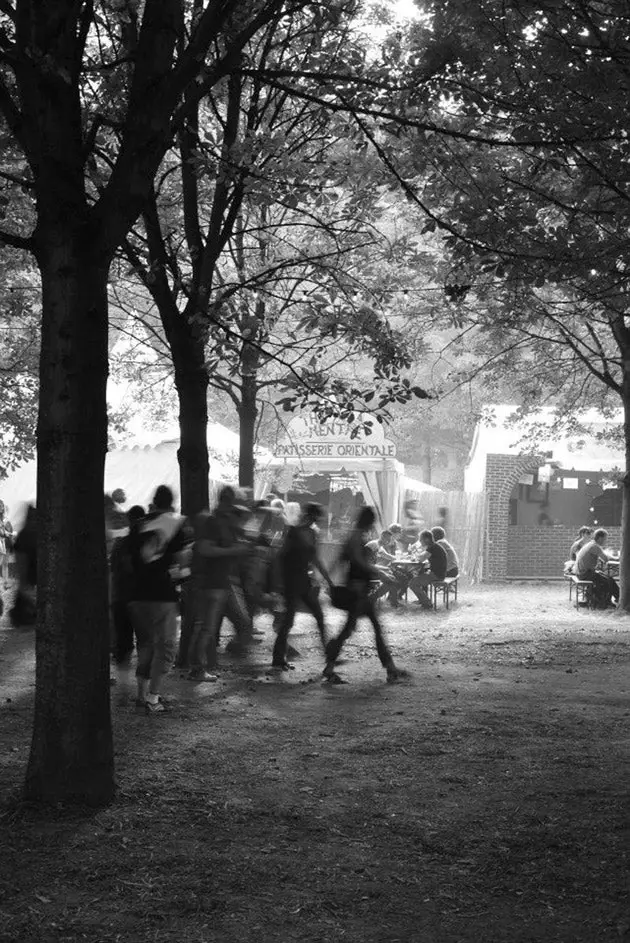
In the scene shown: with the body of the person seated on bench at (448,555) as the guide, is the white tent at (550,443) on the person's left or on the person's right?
on the person's right

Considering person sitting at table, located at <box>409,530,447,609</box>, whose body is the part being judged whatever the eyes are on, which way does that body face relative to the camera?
to the viewer's left

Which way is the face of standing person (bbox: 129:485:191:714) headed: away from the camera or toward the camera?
away from the camera

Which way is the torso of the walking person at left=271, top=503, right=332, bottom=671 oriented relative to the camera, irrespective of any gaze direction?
to the viewer's right

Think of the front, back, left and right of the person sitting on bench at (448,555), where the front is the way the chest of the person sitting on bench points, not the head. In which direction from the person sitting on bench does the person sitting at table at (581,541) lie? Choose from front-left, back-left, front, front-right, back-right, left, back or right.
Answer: back-right

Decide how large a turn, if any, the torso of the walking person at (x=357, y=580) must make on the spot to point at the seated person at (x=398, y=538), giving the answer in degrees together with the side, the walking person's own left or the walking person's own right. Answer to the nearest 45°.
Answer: approximately 90° to the walking person's own left

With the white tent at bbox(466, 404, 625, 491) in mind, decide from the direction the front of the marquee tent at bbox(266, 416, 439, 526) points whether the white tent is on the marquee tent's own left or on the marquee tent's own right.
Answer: on the marquee tent's own left

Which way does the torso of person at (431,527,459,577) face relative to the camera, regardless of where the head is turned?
to the viewer's left

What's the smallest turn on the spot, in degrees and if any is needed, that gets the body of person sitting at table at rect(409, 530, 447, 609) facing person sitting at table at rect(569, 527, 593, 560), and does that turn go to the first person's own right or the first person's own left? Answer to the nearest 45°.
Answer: approximately 135° to the first person's own right

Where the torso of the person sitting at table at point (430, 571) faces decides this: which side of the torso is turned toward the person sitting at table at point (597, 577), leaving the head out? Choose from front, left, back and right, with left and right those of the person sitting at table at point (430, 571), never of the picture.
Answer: back
